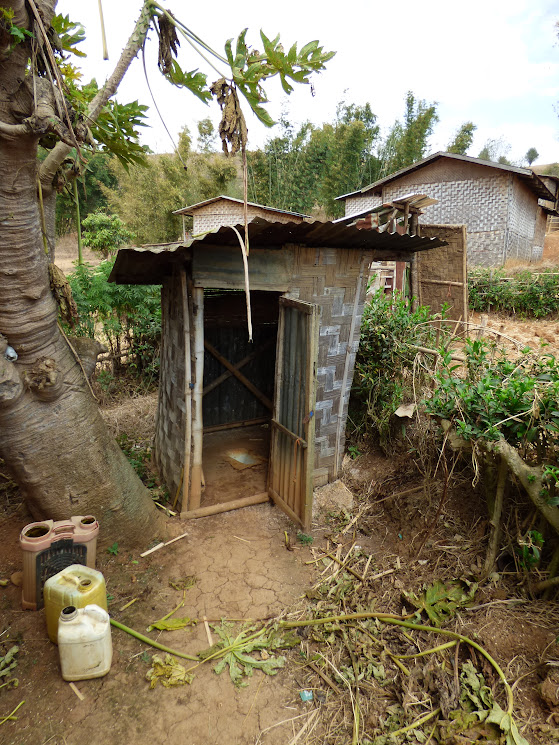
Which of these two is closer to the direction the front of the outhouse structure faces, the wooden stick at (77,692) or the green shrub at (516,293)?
the wooden stick

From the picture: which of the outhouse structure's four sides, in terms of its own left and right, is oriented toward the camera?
front

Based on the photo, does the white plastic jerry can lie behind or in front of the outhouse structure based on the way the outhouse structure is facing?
in front

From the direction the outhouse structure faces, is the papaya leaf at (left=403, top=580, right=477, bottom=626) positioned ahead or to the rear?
ahead

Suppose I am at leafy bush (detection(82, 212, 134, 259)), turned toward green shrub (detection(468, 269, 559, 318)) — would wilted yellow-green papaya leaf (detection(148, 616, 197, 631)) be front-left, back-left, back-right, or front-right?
front-right

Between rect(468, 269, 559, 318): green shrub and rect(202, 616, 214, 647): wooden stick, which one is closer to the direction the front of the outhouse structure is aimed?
the wooden stick

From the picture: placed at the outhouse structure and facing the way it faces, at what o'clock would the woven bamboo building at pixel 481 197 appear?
The woven bamboo building is roughly at 7 o'clock from the outhouse structure.

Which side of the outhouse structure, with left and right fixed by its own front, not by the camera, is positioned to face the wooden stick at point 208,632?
front

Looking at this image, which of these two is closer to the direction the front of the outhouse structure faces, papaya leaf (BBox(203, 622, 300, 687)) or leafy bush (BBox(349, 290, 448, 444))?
the papaya leaf

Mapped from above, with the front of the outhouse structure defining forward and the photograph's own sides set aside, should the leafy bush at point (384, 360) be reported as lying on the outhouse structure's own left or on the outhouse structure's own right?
on the outhouse structure's own left

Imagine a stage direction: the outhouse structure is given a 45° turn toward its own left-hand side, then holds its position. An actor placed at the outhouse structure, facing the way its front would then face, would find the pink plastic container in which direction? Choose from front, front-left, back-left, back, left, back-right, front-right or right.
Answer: right

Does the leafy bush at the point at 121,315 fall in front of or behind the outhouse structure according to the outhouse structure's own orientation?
behind
